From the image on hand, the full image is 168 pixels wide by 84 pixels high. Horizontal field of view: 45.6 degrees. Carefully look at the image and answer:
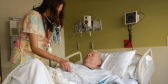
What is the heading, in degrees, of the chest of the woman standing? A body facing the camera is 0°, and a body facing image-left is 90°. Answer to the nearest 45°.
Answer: approximately 270°

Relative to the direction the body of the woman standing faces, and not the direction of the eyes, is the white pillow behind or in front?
in front

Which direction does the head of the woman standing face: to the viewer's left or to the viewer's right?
to the viewer's right
